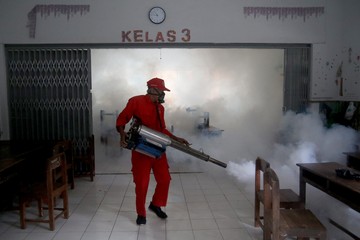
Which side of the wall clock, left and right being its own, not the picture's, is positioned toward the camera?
front

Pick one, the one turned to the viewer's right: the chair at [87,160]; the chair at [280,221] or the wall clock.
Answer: the chair at [280,221]

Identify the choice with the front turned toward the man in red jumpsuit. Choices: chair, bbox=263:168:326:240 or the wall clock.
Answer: the wall clock

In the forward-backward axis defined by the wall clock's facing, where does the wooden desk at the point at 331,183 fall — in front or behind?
in front

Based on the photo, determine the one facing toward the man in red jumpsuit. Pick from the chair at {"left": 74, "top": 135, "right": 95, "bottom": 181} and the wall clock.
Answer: the wall clock

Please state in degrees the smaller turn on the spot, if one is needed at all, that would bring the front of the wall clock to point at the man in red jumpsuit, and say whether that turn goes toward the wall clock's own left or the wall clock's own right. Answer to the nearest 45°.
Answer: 0° — it already faces them

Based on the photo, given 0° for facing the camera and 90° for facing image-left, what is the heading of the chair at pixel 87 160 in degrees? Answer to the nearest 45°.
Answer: approximately 90°

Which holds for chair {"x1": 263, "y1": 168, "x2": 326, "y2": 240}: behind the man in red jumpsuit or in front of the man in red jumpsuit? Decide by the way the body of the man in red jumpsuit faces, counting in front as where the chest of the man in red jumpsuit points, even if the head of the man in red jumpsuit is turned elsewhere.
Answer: in front

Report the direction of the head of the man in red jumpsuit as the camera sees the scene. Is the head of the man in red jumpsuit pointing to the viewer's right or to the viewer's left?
to the viewer's right

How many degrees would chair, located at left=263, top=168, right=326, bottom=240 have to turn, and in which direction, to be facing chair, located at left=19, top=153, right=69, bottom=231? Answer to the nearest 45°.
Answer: approximately 180°

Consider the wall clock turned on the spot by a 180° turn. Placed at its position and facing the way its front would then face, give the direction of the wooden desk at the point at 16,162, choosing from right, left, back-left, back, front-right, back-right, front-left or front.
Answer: back-left

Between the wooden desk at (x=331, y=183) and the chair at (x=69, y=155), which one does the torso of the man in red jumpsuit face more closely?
the wooden desk

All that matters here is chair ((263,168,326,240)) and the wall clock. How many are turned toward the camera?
1

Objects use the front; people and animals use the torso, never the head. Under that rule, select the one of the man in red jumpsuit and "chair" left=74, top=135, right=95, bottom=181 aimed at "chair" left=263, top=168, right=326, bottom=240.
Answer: the man in red jumpsuit

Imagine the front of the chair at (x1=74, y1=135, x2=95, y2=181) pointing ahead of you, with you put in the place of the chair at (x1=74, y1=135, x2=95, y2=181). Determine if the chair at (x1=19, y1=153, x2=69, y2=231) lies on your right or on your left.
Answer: on your left
